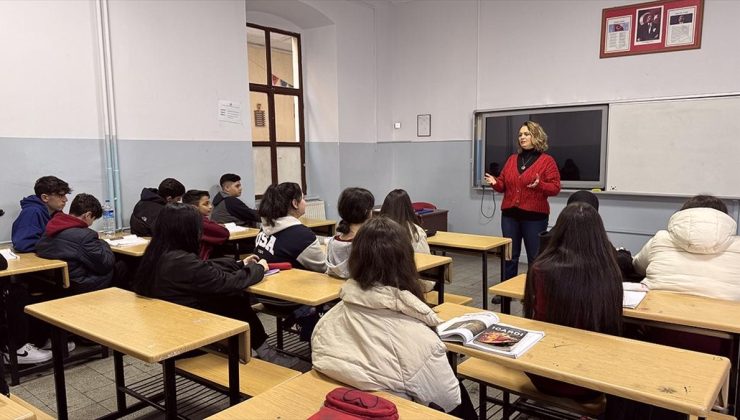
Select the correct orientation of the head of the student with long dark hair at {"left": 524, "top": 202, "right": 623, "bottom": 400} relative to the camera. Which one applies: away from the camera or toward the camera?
away from the camera

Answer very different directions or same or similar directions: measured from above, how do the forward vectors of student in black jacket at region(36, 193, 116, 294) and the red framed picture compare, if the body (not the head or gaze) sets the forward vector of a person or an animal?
very different directions

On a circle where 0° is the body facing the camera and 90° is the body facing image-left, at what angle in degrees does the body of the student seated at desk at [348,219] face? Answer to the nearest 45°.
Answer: approximately 225°

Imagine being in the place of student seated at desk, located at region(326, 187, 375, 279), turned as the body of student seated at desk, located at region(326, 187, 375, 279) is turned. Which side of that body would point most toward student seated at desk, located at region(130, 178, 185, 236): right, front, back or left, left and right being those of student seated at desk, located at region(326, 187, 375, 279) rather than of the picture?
left

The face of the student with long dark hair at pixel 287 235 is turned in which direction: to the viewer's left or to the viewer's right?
to the viewer's right

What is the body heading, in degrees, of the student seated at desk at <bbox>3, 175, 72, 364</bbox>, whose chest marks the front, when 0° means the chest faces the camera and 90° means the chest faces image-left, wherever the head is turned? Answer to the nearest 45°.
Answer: approximately 270°

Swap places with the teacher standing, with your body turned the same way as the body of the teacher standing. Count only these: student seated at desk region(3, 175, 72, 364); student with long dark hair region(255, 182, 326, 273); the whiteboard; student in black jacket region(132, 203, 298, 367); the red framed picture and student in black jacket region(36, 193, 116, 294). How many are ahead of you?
4

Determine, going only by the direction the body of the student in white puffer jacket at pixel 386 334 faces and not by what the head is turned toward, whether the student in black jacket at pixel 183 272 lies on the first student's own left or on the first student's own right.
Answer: on the first student's own left

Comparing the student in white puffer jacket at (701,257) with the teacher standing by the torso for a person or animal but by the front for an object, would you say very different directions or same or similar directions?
very different directions

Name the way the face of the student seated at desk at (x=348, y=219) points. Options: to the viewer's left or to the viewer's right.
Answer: to the viewer's right

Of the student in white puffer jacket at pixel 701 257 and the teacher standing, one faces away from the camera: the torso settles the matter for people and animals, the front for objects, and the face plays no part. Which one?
the student in white puffer jacket

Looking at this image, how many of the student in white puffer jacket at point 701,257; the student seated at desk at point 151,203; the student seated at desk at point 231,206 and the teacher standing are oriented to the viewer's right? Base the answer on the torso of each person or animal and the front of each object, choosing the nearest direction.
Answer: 2

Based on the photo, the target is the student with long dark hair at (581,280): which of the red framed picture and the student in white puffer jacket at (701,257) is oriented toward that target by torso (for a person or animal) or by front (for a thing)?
the red framed picture

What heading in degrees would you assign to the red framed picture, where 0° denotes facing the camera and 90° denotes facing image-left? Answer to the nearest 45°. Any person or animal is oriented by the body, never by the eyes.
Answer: approximately 0°

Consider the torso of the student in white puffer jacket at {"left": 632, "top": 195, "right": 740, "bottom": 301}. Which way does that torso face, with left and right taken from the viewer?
facing away from the viewer
